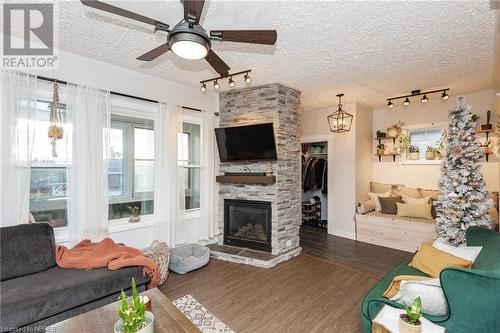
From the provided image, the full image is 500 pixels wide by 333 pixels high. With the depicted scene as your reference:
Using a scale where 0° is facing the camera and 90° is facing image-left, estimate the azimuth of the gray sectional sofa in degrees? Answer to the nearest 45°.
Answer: approximately 315°

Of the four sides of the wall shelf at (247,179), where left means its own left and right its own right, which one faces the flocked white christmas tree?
left

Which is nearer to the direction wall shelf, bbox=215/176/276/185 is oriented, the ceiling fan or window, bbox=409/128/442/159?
the ceiling fan

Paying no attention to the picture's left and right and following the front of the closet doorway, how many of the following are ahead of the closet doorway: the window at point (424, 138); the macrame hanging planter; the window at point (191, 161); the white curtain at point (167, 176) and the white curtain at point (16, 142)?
4

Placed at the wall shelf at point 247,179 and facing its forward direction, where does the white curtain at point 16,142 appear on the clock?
The white curtain is roughly at 2 o'clock from the wall shelf.

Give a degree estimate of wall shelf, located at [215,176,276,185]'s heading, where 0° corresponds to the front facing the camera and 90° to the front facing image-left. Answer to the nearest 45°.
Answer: approximately 0°

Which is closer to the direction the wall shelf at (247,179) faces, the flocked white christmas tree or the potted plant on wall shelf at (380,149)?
the flocked white christmas tree

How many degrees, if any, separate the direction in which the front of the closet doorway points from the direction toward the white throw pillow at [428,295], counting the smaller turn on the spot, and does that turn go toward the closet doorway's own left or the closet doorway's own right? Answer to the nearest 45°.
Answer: approximately 45° to the closet doorway's own left

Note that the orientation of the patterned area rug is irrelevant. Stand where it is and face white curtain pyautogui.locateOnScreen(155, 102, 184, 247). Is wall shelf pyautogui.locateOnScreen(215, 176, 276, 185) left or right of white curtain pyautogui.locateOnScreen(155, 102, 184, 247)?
right

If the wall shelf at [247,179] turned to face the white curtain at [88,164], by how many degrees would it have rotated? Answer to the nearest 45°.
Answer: approximately 45° to its right

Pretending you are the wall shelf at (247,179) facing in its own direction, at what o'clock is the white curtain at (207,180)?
The white curtain is roughly at 4 o'clock from the wall shelf.
